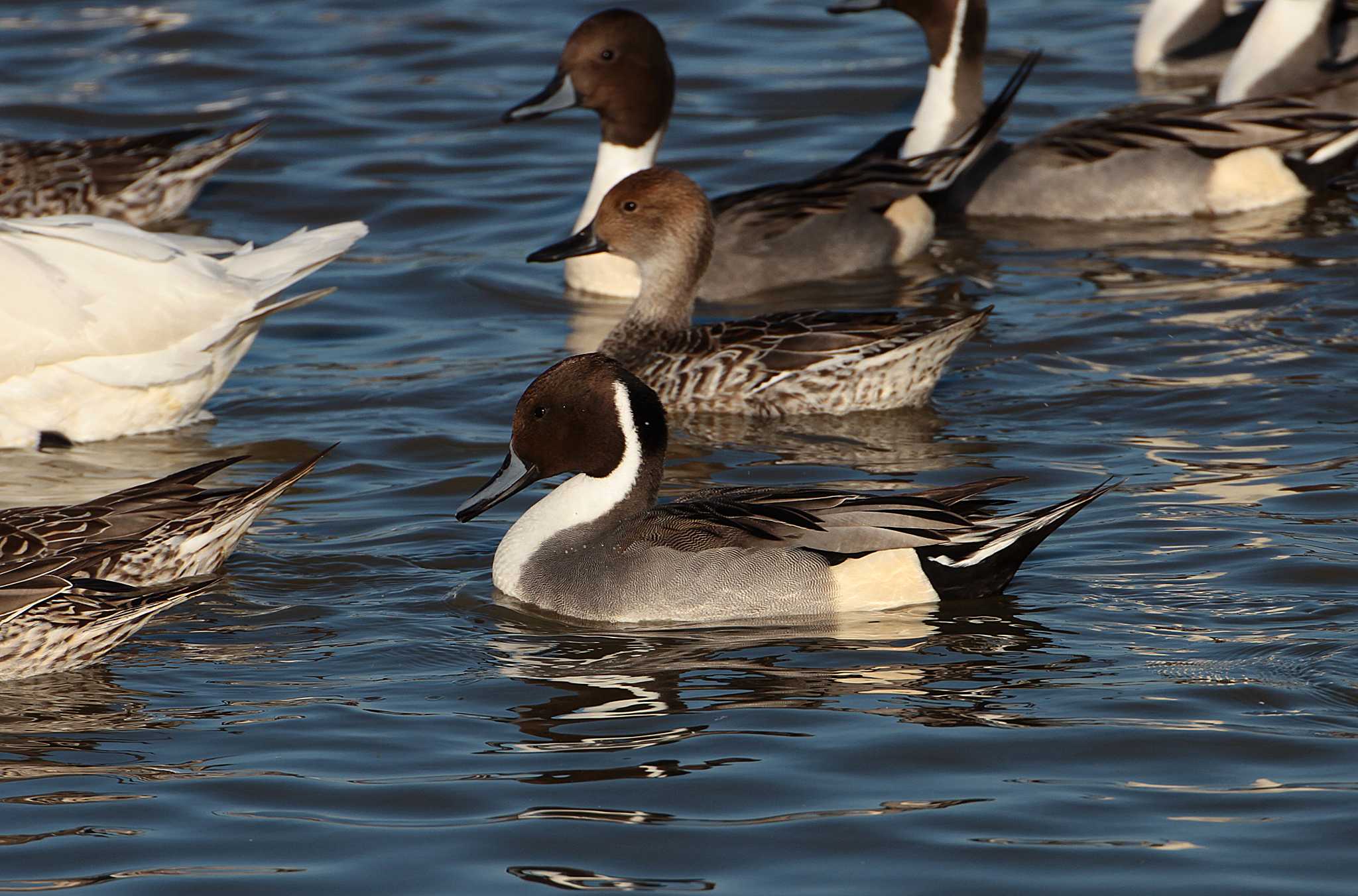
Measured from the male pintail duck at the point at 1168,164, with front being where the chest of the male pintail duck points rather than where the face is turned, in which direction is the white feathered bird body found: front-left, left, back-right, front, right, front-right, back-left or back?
front-left

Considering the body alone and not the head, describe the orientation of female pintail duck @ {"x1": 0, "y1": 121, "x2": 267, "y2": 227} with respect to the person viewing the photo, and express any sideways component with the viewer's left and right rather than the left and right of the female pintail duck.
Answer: facing to the left of the viewer

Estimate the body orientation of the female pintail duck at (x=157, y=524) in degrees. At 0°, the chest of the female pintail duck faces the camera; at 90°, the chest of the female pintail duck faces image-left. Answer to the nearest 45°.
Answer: approximately 90°

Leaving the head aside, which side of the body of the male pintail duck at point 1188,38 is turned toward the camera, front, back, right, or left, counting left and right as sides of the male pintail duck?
left

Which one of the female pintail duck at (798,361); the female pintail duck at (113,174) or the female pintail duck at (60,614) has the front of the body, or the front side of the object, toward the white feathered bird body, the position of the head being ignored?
the female pintail duck at (798,361)

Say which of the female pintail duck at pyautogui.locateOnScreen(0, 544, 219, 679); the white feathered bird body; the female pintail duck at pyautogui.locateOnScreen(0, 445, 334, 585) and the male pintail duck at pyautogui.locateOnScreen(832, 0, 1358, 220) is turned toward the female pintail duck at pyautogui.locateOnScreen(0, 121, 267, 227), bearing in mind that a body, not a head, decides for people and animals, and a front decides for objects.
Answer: the male pintail duck

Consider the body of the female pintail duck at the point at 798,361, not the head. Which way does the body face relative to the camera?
to the viewer's left

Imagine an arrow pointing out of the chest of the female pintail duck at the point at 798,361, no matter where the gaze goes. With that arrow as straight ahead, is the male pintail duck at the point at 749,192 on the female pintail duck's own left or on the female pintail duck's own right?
on the female pintail duck's own right

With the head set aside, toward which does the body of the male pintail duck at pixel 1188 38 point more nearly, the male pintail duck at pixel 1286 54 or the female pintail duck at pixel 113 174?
the female pintail duck

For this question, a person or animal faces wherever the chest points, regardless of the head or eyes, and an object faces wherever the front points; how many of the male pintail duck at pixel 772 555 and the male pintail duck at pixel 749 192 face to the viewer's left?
2

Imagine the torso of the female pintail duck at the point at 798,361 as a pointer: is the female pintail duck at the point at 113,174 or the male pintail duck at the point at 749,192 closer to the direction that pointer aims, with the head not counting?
the female pintail duck

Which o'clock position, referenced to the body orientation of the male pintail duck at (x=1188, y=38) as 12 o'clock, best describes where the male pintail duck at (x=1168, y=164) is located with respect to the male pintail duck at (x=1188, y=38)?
the male pintail duck at (x=1168, y=164) is roughly at 9 o'clock from the male pintail duck at (x=1188, y=38).

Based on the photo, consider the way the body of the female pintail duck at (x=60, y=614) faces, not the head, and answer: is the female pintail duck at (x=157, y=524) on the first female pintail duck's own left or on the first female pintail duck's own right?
on the first female pintail duck's own right

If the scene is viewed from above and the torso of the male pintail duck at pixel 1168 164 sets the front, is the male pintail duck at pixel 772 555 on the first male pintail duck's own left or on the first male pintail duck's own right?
on the first male pintail duck's own left

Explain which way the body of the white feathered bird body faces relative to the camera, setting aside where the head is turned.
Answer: to the viewer's left
